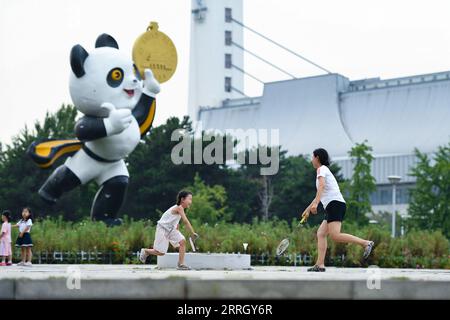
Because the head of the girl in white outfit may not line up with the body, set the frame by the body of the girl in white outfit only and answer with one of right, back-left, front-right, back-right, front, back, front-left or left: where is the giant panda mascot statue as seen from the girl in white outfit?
left

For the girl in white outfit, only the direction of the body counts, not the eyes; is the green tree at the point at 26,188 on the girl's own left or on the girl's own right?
on the girl's own left

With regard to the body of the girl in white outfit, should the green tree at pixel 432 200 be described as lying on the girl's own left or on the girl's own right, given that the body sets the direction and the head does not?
on the girl's own left

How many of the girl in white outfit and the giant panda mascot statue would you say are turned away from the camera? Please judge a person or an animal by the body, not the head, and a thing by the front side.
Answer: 0

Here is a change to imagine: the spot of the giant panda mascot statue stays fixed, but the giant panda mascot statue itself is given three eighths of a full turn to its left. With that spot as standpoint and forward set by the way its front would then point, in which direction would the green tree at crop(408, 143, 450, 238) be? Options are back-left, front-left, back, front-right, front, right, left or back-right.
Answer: front-right

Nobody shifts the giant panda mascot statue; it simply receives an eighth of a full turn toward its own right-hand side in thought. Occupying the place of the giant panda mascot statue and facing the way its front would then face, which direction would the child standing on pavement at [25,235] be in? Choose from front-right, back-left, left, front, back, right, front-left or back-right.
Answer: front

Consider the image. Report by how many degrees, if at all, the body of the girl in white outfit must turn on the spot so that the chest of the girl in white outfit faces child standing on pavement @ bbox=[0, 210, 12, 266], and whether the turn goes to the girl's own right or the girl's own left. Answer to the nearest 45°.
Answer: approximately 135° to the girl's own left

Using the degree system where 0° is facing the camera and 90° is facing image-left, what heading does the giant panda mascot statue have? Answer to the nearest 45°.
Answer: approximately 315°

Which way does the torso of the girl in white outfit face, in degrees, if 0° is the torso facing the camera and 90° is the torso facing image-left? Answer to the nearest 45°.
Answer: approximately 270°

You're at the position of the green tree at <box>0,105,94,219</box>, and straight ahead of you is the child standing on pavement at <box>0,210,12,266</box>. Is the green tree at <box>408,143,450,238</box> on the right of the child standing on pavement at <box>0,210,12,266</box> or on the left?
left

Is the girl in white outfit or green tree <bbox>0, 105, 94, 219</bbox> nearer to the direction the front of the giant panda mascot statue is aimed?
the girl in white outfit

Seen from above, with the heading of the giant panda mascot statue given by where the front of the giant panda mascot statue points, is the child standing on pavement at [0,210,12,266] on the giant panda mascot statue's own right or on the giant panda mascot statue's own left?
on the giant panda mascot statue's own right
